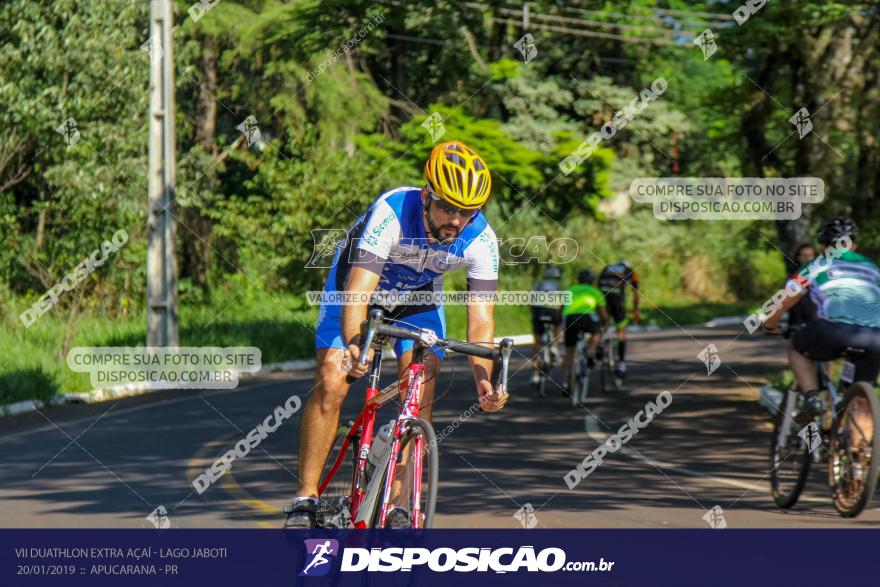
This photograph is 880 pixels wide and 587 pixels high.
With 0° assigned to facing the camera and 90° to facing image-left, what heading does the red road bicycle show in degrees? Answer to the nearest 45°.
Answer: approximately 315°

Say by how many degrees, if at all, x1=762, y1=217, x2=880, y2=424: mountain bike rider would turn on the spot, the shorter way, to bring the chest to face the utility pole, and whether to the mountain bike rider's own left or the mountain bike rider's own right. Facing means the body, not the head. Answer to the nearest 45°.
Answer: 0° — they already face it

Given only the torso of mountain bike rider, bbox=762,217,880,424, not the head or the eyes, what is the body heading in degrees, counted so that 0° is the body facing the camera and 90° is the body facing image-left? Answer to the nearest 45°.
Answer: approximately 135°

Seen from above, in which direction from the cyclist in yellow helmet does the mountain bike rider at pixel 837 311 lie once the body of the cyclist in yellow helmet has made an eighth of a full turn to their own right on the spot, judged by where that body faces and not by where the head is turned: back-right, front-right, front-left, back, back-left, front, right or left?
back-left

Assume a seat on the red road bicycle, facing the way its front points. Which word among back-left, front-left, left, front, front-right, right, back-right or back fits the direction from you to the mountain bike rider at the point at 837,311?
left

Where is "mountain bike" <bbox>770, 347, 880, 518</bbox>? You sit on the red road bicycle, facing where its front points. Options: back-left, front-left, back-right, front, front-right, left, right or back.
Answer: left

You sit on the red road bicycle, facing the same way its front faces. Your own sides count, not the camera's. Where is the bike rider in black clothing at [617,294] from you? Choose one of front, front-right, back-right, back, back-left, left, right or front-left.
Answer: back-left

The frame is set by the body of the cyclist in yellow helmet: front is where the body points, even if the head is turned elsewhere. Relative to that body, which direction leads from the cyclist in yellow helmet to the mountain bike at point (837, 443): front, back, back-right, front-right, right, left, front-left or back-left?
left

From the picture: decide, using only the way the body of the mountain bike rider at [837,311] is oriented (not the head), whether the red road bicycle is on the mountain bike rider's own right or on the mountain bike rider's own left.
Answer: on the mountain bike rider's own left
